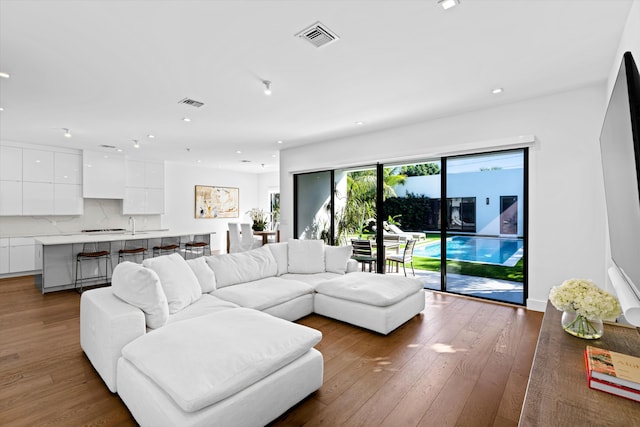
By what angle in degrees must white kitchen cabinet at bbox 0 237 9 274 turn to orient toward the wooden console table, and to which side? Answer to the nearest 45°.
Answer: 0° — it already faces it

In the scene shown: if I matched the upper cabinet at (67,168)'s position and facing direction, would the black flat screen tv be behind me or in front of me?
in front

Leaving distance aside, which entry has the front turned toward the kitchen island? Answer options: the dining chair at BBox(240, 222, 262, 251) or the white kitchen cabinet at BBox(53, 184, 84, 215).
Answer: the white kitchen cabinet

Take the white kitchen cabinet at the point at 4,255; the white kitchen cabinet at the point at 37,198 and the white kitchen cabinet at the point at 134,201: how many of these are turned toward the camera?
3

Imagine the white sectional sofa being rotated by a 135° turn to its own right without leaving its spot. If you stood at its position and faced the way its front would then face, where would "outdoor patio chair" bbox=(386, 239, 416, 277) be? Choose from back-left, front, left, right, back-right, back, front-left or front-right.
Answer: back-right

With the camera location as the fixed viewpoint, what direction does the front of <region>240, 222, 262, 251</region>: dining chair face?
facing away from the viewer and to the right of the viewer

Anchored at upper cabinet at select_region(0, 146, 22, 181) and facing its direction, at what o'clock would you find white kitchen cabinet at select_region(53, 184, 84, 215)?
The white kitchen cabinet is roughly at 9 o'clock from the upper cabinet.

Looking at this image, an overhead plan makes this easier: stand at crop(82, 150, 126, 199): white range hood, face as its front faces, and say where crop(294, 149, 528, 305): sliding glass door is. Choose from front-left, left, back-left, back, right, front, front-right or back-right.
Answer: front-left

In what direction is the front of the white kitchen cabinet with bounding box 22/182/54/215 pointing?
toward the camera

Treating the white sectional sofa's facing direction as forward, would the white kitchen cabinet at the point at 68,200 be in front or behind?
behind

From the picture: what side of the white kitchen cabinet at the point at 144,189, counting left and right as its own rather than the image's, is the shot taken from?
front

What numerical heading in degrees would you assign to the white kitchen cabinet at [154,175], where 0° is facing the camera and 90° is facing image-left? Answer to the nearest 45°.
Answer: approximately 0°

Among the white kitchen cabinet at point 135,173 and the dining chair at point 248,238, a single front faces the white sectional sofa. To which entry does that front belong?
the white kitchen cabinet

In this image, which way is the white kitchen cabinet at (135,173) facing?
toward the camera
